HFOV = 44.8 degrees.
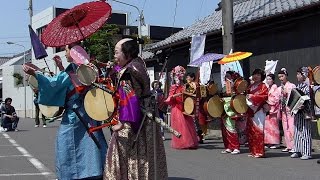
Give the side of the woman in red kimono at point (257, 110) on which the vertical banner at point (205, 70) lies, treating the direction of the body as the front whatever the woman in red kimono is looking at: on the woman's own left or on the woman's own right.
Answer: on the woman's own right

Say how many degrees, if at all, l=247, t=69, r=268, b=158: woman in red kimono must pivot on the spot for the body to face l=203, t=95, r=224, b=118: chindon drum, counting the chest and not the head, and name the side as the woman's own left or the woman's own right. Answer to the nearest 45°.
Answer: approximately 90° to the woman's own right

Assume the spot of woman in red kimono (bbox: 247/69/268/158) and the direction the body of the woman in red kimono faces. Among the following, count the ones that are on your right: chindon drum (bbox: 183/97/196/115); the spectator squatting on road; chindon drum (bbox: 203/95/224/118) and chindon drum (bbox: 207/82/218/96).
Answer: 4

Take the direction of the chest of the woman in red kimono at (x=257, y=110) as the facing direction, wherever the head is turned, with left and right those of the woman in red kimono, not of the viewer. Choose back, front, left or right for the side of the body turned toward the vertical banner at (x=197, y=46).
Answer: right

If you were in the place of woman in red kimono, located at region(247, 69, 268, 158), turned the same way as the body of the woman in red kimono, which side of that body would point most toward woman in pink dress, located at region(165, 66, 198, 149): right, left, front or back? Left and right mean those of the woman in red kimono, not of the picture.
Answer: right

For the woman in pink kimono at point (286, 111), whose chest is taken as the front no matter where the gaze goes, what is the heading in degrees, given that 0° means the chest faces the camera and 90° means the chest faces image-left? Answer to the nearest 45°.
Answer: approximately 45°

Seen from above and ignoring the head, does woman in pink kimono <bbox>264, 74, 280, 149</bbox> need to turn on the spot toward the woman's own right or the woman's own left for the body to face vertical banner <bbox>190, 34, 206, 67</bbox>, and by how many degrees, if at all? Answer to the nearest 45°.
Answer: approximately 90° to the woman's own right

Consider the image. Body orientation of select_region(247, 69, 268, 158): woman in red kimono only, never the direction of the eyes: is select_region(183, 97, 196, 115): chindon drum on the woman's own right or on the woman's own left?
on the woman's own right
